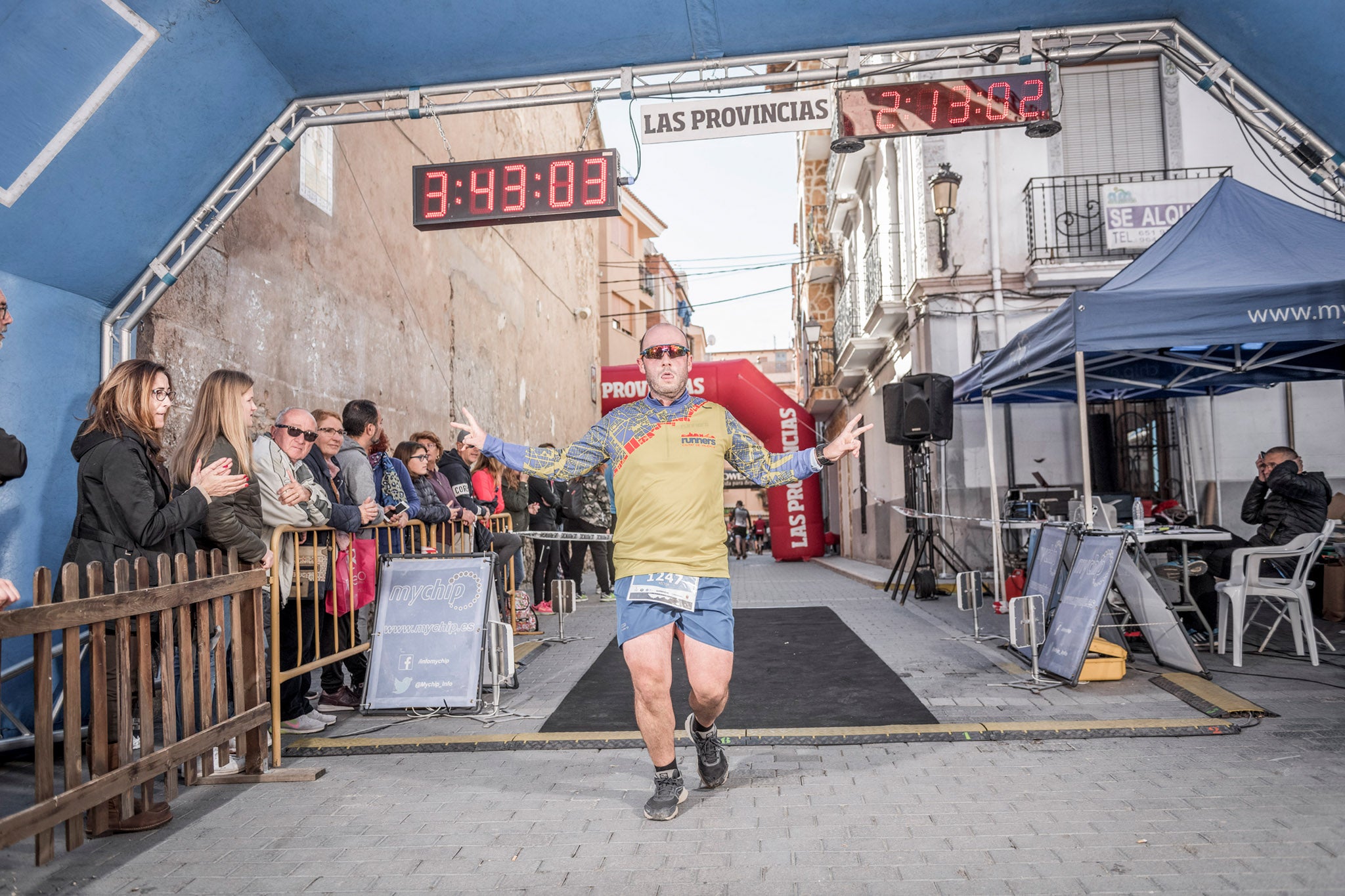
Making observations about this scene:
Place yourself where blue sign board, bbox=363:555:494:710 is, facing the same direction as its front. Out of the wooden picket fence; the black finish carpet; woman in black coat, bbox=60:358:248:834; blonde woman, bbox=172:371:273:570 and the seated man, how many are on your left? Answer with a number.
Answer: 2

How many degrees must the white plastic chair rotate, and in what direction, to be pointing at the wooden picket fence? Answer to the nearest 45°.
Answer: approximately 45° to its left

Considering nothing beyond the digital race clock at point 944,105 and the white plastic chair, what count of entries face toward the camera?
1

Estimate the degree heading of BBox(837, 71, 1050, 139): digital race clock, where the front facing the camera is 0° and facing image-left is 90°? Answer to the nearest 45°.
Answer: approximately 0°

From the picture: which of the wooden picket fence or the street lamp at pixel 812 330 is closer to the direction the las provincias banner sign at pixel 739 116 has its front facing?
the wooden picket fence

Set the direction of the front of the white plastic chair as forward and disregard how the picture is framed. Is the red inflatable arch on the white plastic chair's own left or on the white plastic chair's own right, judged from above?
on the white plastic chair's own right

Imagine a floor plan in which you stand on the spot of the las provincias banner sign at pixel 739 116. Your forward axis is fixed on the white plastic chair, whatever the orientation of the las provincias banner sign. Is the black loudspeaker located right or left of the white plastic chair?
left

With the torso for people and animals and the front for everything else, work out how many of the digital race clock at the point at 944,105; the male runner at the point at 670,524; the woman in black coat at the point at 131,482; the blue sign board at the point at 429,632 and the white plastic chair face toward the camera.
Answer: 3

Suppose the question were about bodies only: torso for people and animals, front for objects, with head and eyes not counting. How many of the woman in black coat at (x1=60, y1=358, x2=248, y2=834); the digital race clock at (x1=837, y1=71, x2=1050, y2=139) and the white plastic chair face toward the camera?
1

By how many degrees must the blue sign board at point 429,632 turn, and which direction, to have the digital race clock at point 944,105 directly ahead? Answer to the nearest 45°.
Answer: approximately 90° to its left

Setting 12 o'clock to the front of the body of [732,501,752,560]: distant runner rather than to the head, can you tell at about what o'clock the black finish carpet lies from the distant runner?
The black finish carpet is roughly at 6 o'clock from the distant runner.

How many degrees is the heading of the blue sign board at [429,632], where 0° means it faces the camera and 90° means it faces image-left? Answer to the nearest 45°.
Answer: approximately 0°

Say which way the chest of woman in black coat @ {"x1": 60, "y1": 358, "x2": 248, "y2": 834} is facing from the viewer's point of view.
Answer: to the viewer's right

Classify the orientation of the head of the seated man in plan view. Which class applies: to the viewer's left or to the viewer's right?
to the viewer's left
